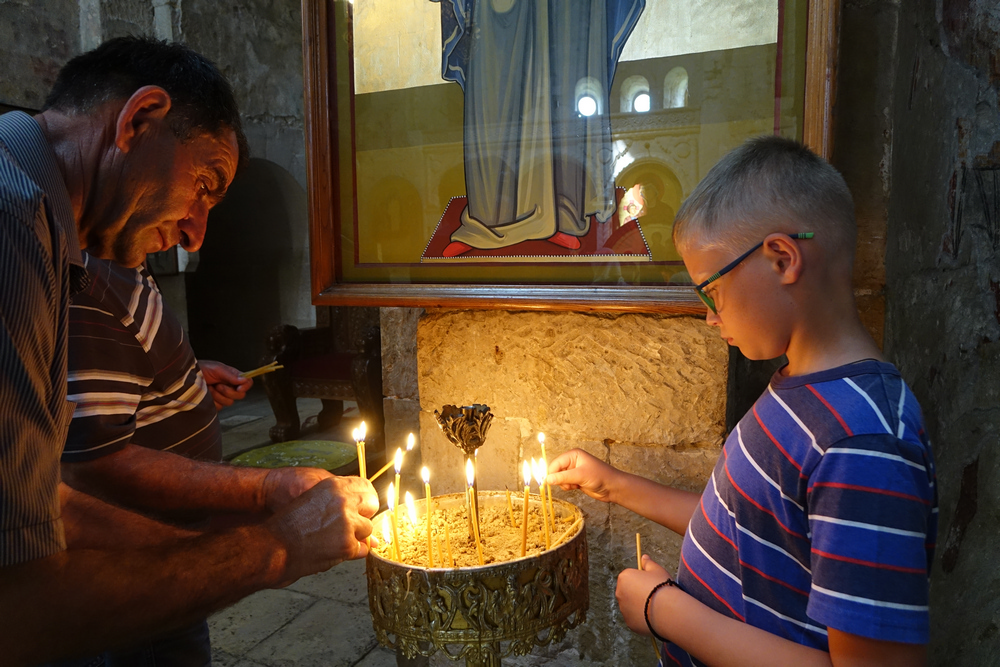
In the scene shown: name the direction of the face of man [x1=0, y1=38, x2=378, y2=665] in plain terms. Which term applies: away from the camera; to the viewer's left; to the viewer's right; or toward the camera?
to the viewer's right

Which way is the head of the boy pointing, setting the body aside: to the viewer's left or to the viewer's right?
to the viewer's left

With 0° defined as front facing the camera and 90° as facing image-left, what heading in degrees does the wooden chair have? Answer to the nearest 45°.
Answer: approximately 45°

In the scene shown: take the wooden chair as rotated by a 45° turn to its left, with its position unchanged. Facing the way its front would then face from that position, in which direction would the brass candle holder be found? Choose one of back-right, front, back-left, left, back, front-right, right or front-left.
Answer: front

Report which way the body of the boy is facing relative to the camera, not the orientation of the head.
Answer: to the viewer's left

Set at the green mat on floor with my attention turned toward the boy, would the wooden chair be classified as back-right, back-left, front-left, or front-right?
back-left

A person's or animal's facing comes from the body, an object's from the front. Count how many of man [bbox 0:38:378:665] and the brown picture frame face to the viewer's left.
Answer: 0

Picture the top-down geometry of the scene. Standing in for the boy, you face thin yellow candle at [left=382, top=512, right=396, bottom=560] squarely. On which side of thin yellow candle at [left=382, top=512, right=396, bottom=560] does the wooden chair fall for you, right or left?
right

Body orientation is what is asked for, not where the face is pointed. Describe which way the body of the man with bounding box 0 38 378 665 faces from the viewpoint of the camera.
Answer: to the viewer's right
